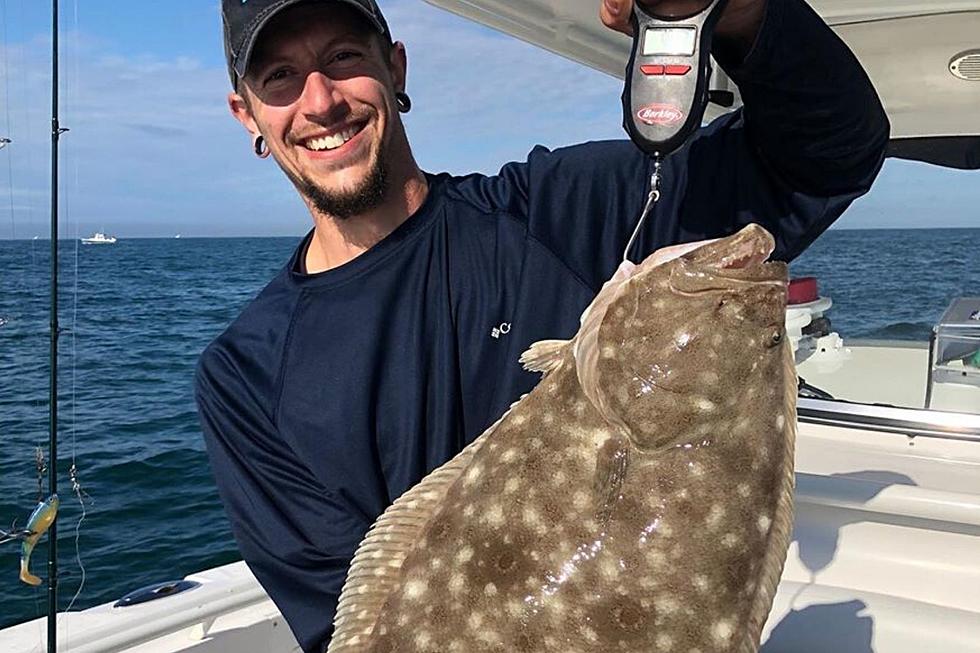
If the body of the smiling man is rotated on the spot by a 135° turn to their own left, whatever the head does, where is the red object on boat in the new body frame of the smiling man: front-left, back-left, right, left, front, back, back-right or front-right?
front

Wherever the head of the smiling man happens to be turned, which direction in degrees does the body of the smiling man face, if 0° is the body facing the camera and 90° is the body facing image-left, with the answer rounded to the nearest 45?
approximately 0°
